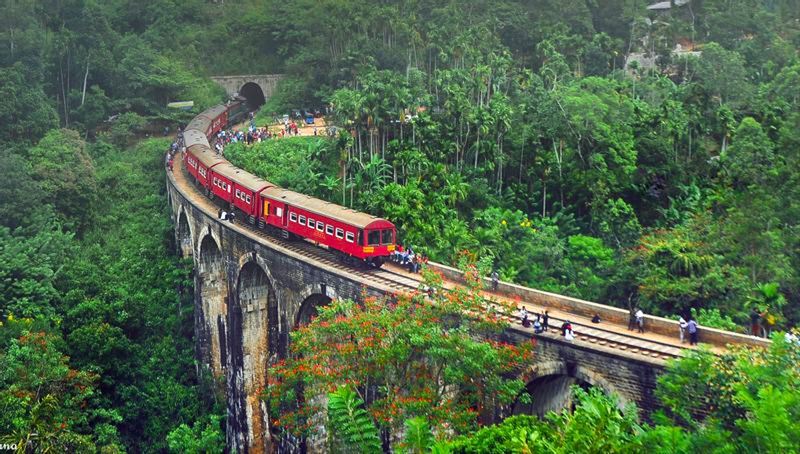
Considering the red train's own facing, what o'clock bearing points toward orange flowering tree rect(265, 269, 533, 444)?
The orange flowering tree is roughly at 1 o'clock from the red train.

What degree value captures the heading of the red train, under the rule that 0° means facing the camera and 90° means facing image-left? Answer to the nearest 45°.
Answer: approximately 315°

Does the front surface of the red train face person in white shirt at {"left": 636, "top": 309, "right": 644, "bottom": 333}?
yes
